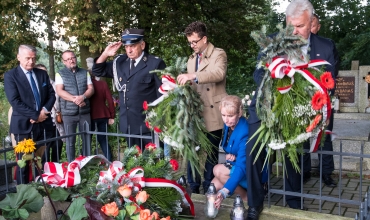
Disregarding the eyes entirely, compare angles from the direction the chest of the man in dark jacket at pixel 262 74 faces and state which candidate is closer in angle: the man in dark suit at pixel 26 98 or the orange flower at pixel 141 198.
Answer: the orange flower

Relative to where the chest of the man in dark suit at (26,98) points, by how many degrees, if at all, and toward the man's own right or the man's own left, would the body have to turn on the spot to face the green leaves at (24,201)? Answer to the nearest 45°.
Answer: approximately 45° to the man's own right

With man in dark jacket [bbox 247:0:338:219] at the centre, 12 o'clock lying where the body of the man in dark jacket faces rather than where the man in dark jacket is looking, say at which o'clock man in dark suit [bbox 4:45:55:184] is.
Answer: The man in dark suit is roughly at 2 o'clock from the man in dark jacket.

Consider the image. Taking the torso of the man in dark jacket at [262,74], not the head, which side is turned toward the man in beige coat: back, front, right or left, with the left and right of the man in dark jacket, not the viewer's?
right

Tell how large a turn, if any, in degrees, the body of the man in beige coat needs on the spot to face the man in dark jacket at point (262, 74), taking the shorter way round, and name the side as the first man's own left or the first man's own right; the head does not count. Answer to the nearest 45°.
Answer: approximately 90° to the first man's own left
